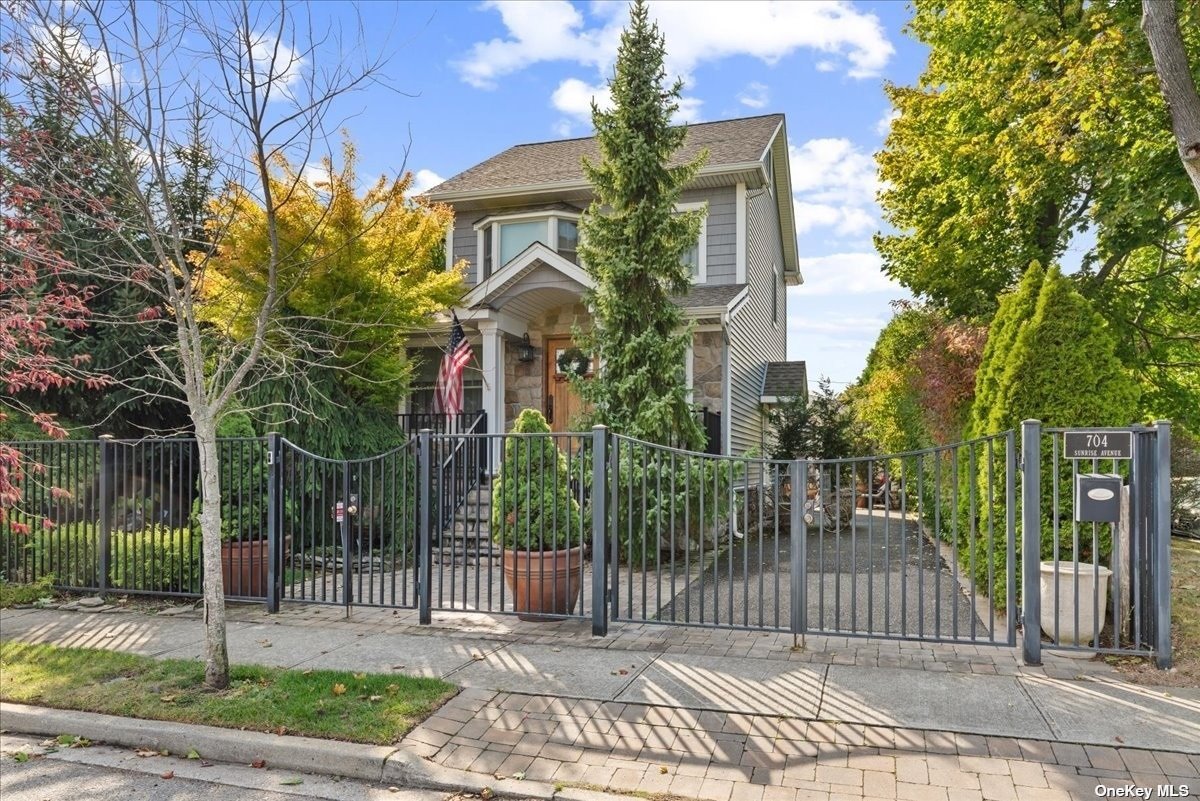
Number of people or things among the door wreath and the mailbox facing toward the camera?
2

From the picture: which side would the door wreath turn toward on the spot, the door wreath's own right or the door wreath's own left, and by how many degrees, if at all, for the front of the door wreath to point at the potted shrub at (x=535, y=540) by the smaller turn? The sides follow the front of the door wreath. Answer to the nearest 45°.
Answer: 0° — it already faces it

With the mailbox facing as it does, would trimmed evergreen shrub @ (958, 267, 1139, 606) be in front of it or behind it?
behind

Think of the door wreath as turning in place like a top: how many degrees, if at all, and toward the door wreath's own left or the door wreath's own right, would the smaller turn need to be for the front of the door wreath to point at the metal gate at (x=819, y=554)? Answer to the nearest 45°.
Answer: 0° — it already faces it

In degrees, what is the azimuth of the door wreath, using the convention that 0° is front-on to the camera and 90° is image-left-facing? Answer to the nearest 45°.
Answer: approximately 0°
